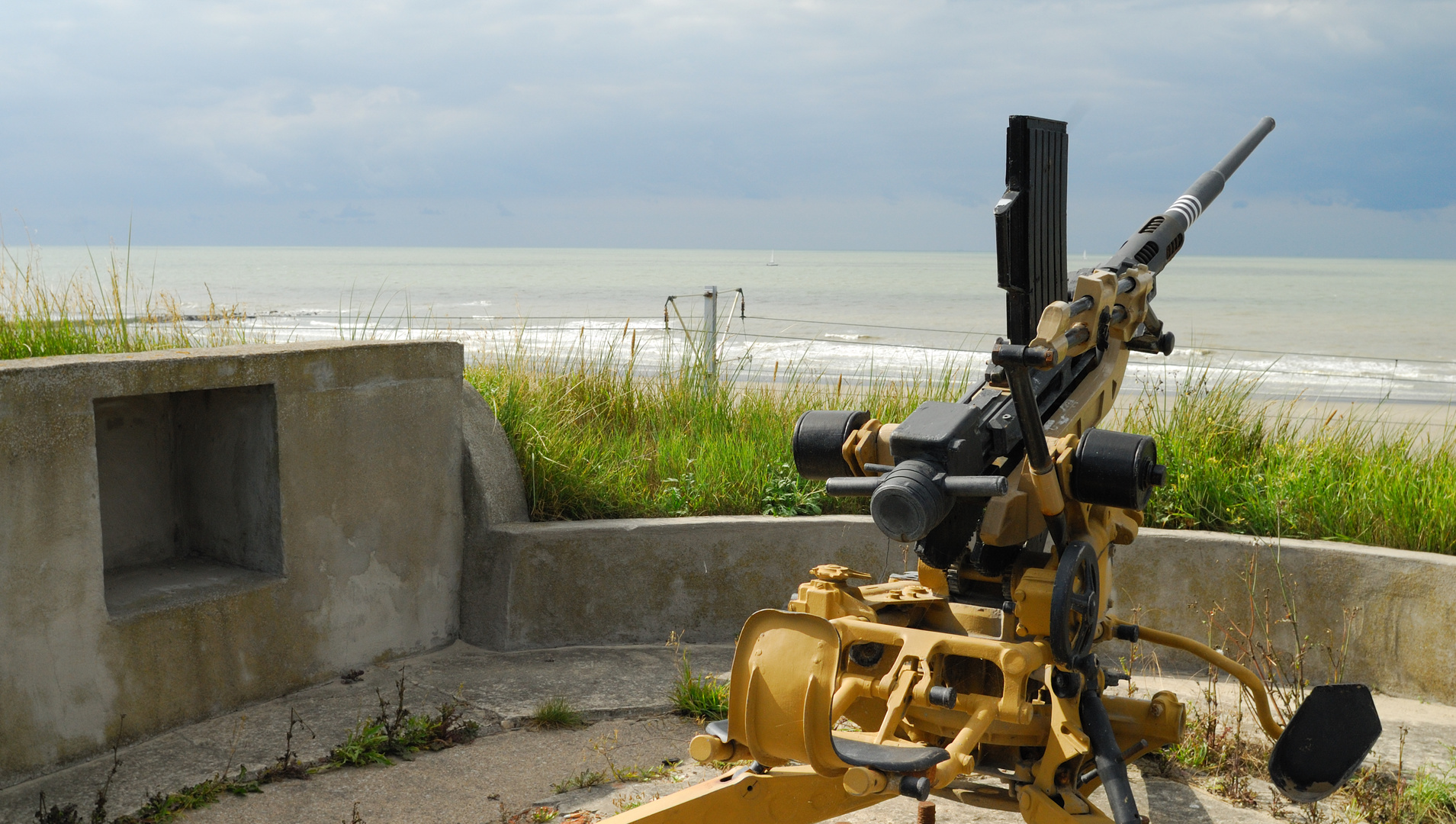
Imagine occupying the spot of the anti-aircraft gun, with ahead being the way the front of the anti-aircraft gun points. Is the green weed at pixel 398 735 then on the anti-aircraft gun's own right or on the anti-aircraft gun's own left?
on the anti-aircraft gun's own left

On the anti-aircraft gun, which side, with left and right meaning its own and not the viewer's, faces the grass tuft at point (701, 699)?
left

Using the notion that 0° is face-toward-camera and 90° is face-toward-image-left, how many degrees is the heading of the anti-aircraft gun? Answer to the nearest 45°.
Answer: approximately 225°

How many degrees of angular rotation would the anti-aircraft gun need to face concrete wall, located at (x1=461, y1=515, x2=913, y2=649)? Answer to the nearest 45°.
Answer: approximately 90° to its left

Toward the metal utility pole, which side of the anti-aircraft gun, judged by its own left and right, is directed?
left

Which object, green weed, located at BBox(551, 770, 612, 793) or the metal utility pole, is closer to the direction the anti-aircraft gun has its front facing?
the metal utility pole

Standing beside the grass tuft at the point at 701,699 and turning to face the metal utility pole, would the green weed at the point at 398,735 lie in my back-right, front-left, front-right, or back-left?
back-left

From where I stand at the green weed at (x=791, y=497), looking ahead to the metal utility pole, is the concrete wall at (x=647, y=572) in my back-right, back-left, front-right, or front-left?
back-left

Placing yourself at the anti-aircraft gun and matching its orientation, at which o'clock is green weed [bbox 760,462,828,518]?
The green weed is roughly at 10 o'clock from the anti-aircraft gun.
